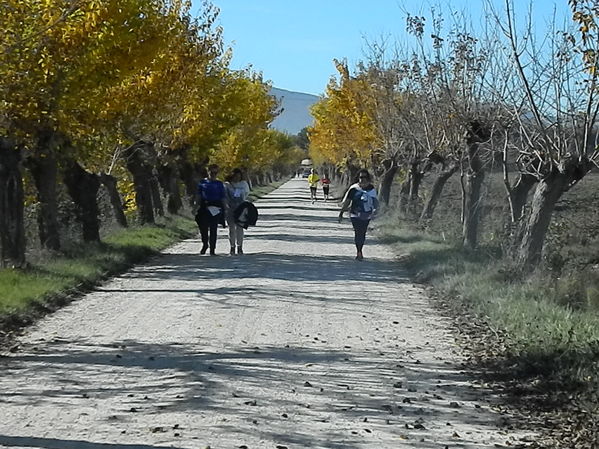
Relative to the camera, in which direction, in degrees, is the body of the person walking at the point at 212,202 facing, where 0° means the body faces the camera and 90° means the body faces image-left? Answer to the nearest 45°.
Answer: approximately 0°

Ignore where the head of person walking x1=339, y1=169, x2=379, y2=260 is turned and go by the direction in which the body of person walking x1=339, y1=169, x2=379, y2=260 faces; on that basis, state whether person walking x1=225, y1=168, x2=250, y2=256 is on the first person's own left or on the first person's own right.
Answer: on the first person's own right

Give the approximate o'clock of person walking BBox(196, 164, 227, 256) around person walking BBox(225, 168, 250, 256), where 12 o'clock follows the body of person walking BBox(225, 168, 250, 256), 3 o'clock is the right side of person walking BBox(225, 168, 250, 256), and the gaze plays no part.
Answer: person walking BBox(196, 164, 227, 256) is roughly at 2 o'clock from person walking BBox(225, 168, 250, 256).

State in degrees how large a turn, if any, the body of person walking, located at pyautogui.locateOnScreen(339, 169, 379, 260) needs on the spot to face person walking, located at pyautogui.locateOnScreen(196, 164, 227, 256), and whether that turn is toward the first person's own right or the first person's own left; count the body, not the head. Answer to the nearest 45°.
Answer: approximately 90° to the first person's own right

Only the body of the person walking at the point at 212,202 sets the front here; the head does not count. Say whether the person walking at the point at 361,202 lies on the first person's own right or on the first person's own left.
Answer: on the first person's own left

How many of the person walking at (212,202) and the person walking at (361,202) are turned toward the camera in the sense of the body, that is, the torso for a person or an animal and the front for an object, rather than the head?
2

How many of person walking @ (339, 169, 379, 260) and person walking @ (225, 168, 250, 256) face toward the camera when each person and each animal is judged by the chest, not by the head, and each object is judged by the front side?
2
